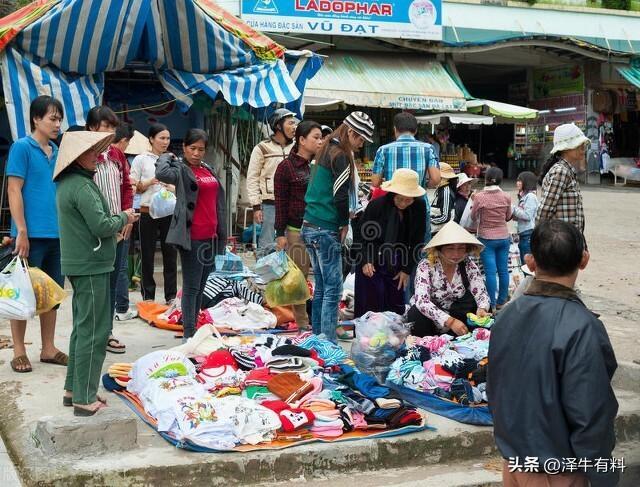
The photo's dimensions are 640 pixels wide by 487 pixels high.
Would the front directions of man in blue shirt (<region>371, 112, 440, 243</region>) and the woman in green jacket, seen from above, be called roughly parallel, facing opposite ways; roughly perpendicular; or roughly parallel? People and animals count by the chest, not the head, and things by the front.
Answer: roughly perpendicular

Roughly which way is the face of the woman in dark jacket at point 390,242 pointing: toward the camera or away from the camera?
toward the camera

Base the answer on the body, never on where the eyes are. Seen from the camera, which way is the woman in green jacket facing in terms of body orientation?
to the viewer's right

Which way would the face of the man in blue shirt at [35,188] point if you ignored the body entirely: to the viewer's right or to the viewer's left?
to the viewer's right

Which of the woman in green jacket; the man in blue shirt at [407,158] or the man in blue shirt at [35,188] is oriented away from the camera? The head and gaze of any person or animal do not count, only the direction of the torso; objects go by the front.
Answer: the man in blue shirt at [407,158]

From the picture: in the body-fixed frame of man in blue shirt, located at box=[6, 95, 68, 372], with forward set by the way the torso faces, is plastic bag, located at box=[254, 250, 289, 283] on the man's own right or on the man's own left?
on the man's own left

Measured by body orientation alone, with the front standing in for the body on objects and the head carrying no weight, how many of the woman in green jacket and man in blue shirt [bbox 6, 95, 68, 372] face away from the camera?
0

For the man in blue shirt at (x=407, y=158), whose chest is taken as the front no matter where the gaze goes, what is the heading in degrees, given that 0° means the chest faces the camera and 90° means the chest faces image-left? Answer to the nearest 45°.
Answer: approximately 180°

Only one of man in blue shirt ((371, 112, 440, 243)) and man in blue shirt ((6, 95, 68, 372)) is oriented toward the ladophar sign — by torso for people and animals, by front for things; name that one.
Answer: man in blue shirt ((371, 112, 440, 243))

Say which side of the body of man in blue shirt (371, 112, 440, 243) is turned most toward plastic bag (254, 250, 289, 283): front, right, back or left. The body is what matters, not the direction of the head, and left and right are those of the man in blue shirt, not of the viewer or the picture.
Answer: left

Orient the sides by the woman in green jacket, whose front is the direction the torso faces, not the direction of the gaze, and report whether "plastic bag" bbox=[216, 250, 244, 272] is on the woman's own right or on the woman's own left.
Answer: on the woman's own left

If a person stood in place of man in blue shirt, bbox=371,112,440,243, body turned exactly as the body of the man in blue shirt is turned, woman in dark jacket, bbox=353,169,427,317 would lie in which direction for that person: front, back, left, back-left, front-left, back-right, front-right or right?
back

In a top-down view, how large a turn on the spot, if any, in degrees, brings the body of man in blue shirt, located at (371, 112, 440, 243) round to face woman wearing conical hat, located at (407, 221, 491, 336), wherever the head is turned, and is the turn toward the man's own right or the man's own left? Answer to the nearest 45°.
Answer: approximately 180°

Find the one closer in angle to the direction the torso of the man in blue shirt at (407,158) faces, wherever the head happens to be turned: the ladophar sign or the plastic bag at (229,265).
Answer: the ladophar sign

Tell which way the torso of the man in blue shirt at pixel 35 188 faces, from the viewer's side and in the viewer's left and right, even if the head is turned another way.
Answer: facing the viewer and to the right of the viewer

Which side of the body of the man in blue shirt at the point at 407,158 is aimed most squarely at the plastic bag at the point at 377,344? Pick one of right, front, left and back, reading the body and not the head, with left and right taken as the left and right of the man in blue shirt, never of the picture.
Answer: back

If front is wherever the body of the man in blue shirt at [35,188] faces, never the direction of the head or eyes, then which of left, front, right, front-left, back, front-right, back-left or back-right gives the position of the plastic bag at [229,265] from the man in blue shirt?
left
